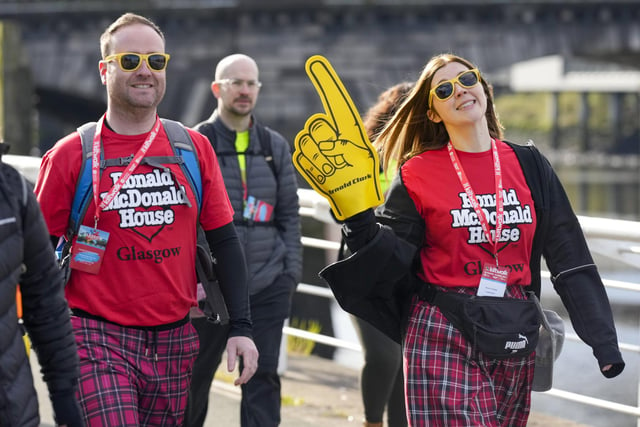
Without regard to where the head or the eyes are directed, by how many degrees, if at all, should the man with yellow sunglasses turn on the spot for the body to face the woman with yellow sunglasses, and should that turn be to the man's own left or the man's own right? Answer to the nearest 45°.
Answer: approximately 90° to the man's own left

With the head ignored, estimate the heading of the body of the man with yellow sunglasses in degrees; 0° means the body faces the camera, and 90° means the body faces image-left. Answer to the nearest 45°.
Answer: approximately 0°
